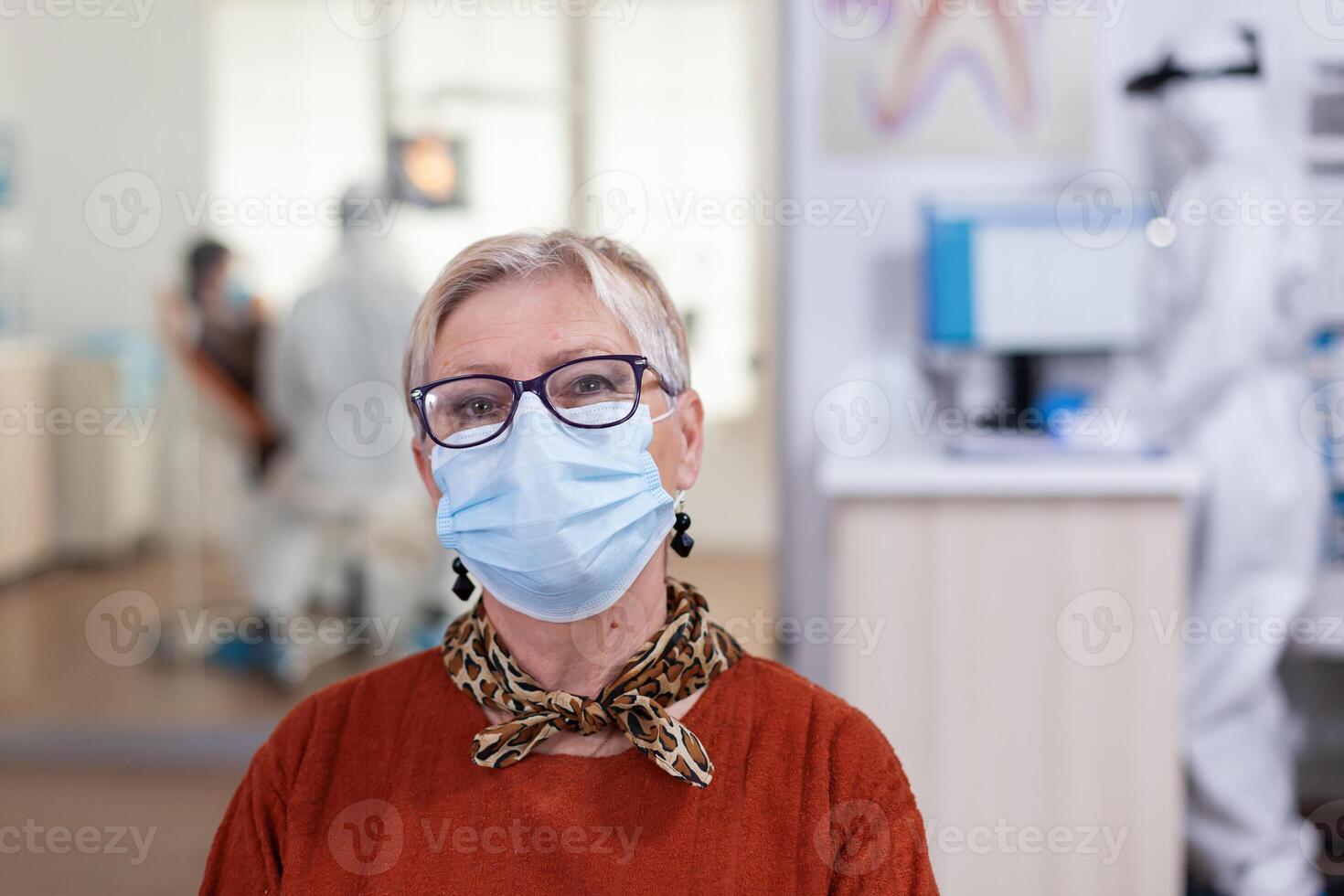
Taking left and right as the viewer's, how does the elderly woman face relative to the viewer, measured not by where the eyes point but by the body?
facing the viewer

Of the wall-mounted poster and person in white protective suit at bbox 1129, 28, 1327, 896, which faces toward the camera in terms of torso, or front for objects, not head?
the wall-mounted poster

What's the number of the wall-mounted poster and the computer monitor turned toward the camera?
2

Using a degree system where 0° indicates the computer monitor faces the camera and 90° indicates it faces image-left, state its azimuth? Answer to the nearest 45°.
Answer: approximately 0°

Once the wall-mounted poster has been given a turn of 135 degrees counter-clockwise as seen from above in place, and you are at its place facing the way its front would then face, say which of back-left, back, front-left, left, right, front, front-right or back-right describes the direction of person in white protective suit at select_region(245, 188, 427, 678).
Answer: back-left

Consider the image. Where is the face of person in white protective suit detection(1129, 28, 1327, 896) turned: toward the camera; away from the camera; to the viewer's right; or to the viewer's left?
to the viewer's left

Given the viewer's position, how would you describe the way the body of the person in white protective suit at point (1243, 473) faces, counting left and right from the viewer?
facing to the left of the viewer

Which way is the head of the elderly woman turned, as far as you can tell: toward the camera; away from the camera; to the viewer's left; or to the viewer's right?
toward the camera

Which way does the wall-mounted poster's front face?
toward the camera
